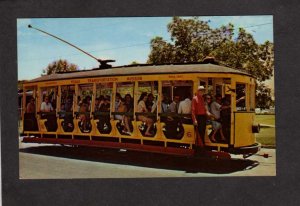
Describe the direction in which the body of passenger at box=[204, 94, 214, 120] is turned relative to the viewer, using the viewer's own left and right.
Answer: facing to the right of the viewer

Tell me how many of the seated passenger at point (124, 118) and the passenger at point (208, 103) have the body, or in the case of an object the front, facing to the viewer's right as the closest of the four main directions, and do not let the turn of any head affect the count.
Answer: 2

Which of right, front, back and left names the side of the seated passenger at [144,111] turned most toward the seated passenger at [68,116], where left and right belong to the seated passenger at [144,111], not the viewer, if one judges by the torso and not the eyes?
back

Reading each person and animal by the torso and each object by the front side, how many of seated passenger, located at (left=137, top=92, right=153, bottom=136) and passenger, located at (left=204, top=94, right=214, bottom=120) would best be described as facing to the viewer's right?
2

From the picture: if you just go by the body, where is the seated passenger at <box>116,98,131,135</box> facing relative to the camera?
to the viewer's right

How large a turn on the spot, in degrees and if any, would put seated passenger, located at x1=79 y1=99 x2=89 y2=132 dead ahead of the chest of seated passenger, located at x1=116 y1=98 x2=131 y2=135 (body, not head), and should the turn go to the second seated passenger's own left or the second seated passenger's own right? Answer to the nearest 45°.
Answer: approximately 135° to the second seated passenger's own left

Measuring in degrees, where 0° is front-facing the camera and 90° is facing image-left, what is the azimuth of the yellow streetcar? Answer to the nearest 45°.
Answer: approximately 315°

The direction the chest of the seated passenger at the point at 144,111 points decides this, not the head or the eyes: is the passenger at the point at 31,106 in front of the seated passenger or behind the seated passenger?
behind

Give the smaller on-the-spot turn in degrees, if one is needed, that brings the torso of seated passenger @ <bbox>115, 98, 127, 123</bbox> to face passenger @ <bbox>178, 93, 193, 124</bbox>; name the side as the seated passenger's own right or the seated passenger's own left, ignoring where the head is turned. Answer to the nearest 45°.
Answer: approximately 45° to the seated passenger's own right

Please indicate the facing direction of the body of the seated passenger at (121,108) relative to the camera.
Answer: to the viewer's right

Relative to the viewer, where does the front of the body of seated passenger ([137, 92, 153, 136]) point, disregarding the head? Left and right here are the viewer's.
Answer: facing to the right of the viewer

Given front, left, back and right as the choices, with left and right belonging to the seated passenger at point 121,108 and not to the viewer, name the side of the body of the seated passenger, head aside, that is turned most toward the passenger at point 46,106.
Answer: back
